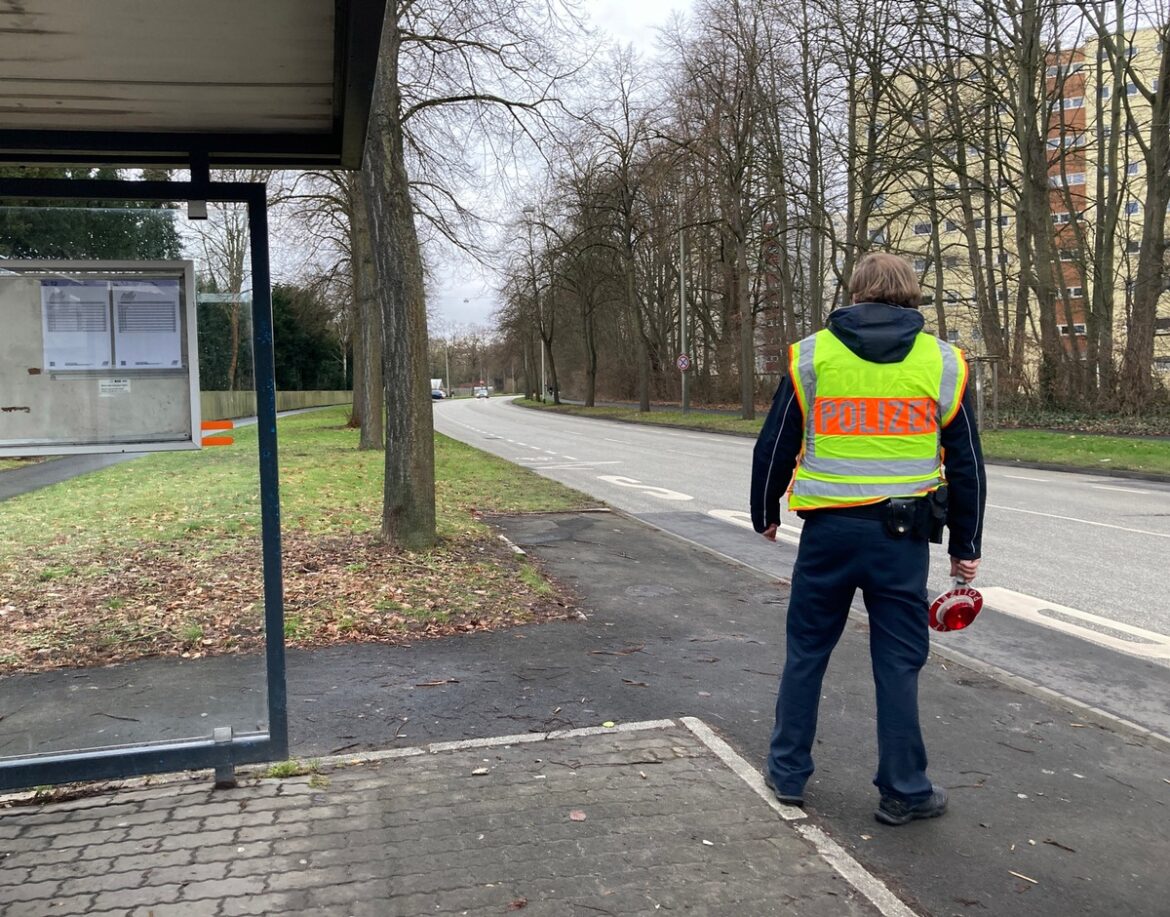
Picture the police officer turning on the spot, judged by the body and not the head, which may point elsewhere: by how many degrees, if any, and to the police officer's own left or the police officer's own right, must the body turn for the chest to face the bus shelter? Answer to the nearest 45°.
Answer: approximately 90° to the police officer's own left

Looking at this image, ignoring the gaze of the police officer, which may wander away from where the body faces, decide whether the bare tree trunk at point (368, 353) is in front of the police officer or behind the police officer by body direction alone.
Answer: in front

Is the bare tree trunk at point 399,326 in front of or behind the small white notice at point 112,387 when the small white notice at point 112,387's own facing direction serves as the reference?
behind

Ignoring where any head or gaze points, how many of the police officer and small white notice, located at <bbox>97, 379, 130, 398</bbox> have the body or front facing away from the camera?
1

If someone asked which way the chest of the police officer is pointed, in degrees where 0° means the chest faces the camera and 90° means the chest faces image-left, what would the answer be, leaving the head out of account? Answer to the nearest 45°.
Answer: approximately 180°

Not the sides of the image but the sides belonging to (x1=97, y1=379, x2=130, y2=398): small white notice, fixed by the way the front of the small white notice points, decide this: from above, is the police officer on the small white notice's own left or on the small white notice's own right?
on the small white notice's own left

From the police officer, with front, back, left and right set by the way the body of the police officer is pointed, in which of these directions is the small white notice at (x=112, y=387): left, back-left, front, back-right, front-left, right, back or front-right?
left

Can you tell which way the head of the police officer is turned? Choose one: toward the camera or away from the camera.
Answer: away from the camera

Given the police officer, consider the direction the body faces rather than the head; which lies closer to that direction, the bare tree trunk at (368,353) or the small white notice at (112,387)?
the bare tree trunk

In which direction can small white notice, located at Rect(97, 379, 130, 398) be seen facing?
toward the camera

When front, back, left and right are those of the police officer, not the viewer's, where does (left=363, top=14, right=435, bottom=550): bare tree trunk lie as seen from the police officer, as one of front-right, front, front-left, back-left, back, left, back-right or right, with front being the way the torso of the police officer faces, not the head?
front-left
